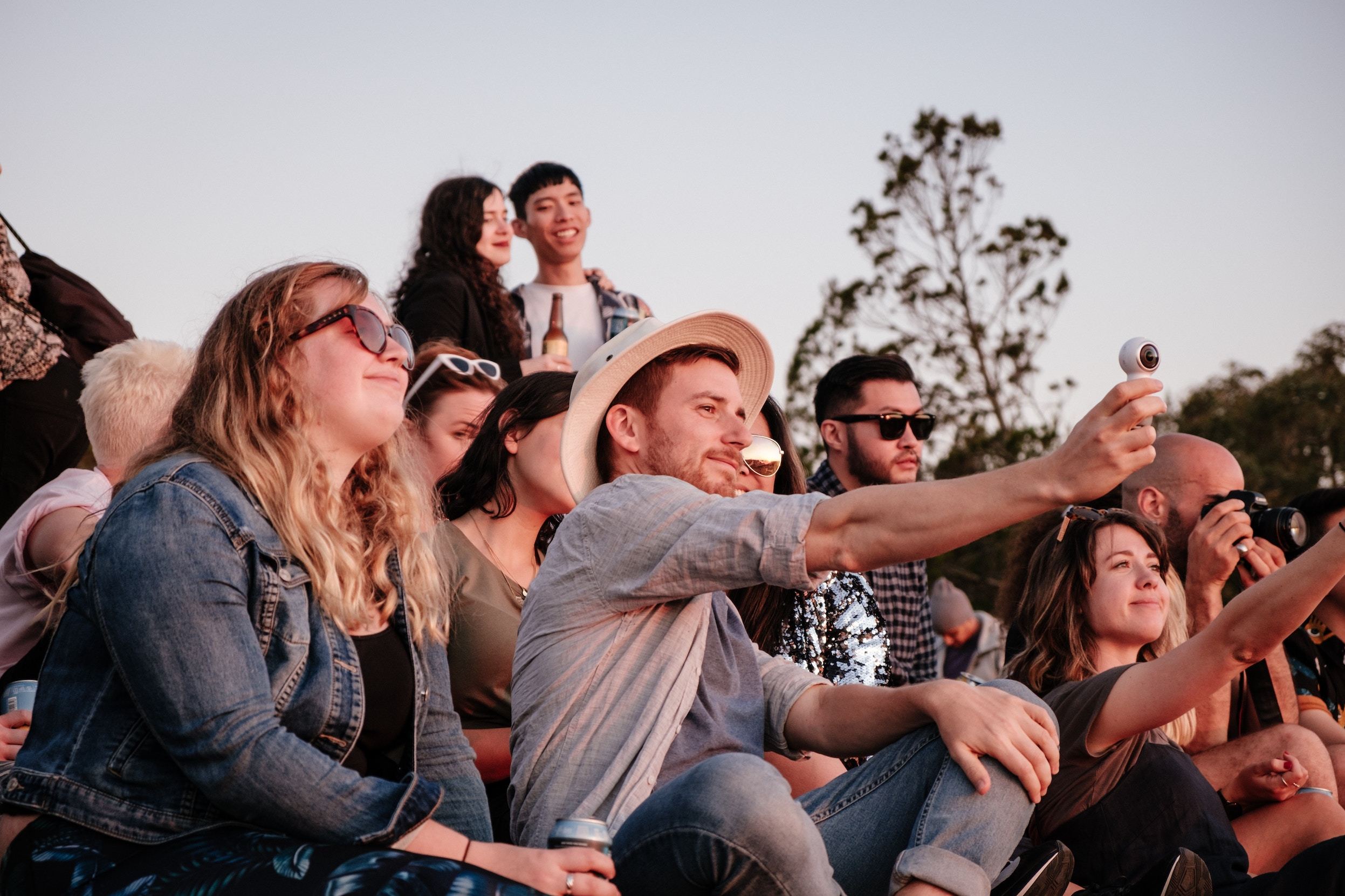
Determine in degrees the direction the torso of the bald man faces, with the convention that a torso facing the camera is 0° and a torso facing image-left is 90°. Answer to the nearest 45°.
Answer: approximately 270°

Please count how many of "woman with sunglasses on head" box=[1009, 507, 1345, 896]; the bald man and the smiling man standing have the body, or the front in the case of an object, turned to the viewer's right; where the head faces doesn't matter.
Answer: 2

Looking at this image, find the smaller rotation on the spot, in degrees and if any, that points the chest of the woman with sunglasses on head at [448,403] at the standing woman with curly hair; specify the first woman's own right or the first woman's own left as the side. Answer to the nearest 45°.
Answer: approximately 135° to the first woman's own left

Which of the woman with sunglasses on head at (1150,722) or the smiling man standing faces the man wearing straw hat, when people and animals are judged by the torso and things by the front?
the smiling man standing

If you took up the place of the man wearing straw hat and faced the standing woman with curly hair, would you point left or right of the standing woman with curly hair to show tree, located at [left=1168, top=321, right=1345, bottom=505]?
right

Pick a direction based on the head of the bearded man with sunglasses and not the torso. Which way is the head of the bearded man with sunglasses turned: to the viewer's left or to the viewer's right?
to the viewer's right

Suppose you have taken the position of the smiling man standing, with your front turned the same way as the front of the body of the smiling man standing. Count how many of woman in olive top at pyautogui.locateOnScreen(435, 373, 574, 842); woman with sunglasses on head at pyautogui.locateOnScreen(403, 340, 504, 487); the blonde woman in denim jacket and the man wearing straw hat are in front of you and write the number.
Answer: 4

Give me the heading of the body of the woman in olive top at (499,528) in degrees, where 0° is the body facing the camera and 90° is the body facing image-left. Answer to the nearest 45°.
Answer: approximately 315°

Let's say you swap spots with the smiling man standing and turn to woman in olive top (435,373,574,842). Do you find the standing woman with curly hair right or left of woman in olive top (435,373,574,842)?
right

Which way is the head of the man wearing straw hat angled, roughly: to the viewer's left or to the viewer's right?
to the viewer's right

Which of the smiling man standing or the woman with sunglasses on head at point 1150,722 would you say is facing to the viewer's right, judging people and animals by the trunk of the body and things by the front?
the woman with sunglasses on head
